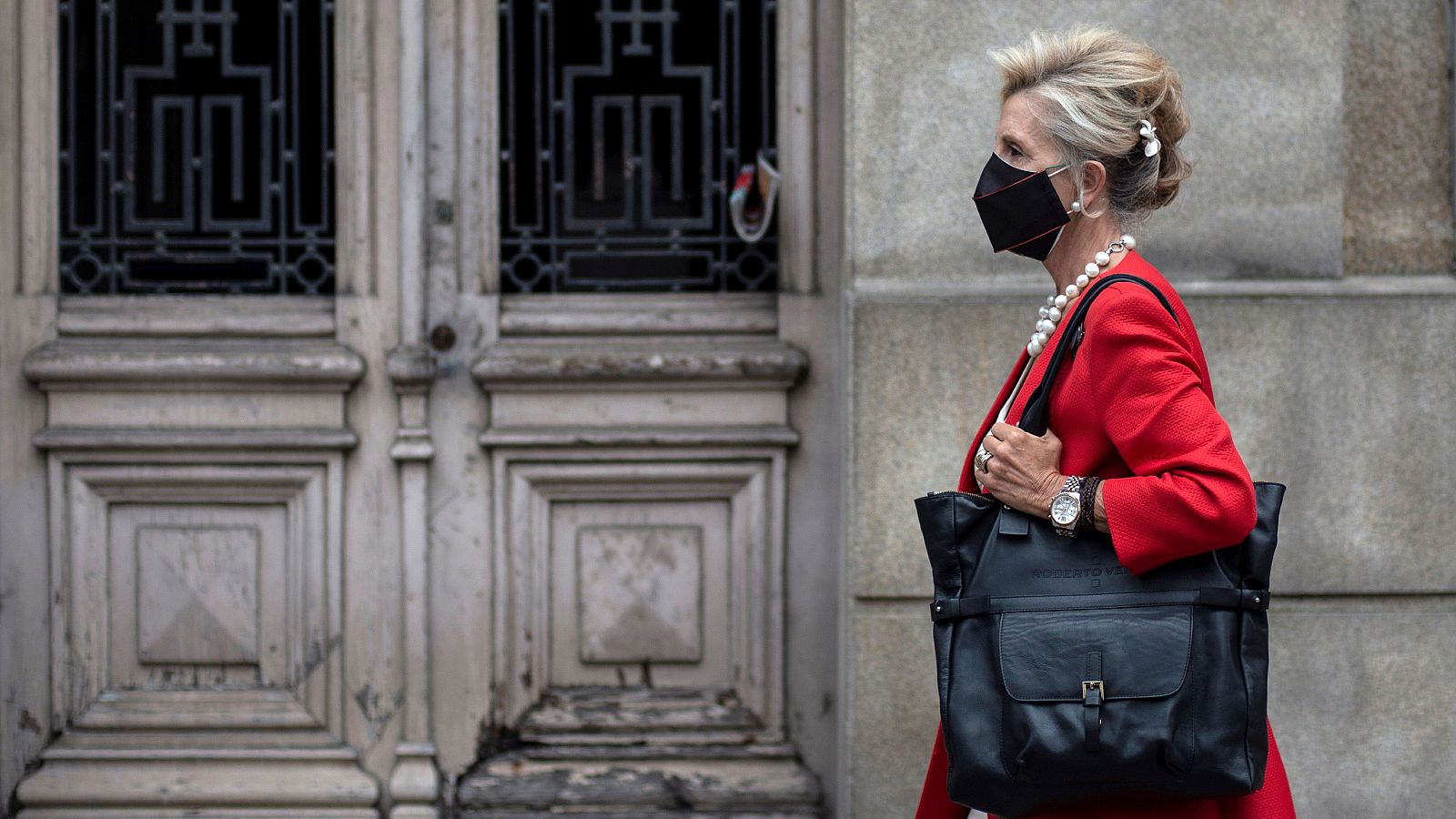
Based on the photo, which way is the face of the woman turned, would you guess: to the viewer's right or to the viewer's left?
to the viewer's left

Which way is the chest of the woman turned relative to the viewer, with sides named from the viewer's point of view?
facing to the left of the viewer

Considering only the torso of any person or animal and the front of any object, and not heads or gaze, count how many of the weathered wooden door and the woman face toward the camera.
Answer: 1

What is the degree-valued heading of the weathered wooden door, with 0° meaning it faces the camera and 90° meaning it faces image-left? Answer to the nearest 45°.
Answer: approximately 0°

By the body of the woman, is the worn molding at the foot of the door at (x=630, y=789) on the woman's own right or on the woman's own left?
on the woman's own right
